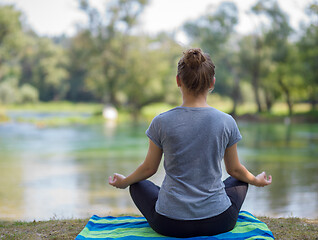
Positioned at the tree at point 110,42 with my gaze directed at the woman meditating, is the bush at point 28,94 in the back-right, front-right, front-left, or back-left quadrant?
back-right

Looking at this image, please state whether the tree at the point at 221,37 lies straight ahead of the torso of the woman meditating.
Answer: yes

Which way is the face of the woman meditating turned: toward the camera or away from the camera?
away from the camera

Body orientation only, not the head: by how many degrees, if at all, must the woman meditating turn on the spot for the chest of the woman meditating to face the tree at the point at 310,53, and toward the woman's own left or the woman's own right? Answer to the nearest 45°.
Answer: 0° — they already face it

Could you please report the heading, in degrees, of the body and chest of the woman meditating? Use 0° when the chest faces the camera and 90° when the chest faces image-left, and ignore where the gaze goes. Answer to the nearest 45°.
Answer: approximately 180°
